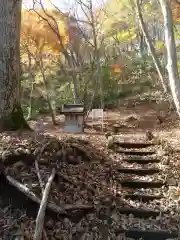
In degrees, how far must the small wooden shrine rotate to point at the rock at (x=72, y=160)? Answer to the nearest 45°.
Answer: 0° — it already faces it

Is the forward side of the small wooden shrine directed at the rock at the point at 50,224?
yes

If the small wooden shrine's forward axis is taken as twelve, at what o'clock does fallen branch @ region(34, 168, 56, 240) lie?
The fallen branch is roughly at 12 o'clock from the small wooden shrine.

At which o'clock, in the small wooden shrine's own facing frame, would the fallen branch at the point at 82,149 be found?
The fallen branch is roughly at 12 o'clock from the small wooden shrine.

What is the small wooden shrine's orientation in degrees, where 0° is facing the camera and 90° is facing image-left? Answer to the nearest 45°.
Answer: approximately 0°

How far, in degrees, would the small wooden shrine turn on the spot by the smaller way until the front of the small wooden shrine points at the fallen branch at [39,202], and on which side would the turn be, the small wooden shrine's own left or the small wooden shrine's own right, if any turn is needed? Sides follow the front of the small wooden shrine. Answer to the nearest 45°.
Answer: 0° — it already faces it

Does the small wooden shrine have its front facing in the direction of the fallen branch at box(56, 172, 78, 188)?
yes
